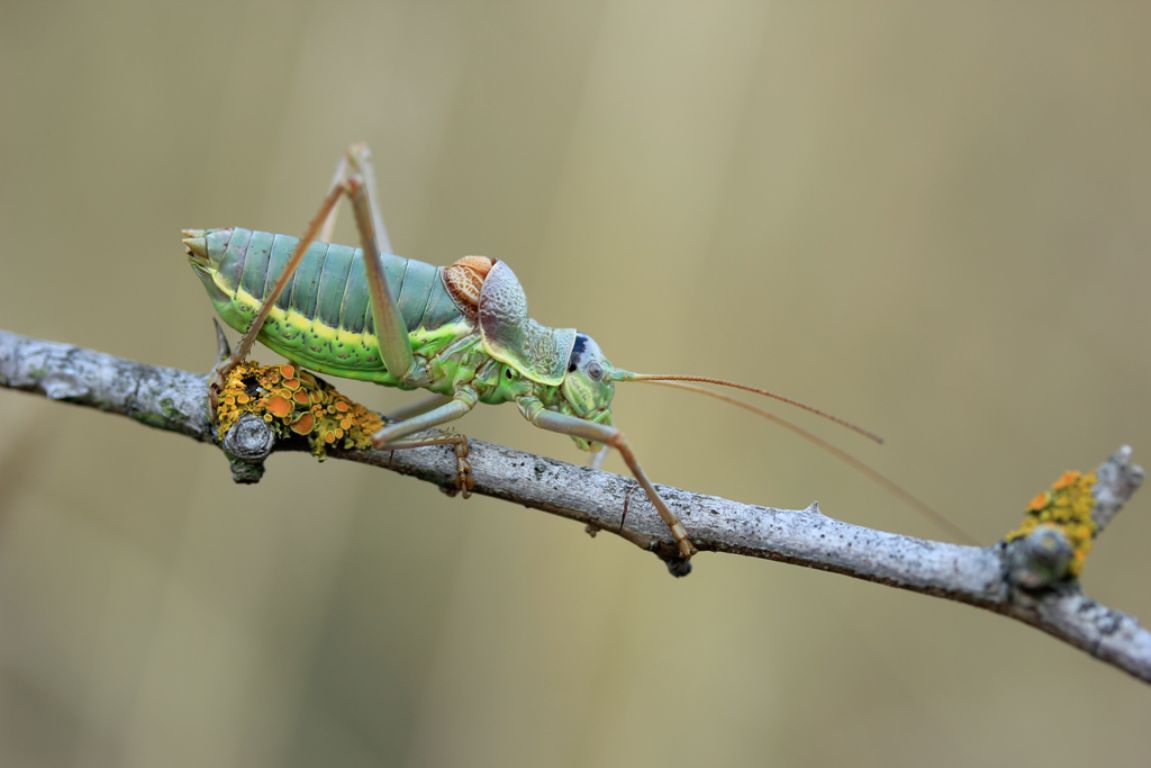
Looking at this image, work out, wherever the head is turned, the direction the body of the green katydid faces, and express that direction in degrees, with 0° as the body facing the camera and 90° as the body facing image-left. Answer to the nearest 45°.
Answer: approximately 270°
